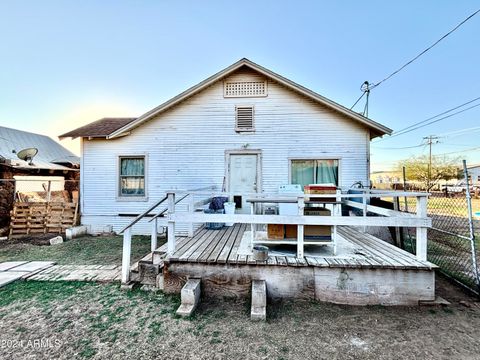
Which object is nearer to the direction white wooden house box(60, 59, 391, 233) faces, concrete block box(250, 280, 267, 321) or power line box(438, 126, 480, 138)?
the concrete block

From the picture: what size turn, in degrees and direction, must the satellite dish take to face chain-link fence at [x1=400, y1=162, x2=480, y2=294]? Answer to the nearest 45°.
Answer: approximately 90° to its left

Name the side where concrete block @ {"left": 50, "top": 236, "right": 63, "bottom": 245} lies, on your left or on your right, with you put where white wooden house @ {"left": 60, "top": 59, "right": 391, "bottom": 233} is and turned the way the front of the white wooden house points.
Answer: on your right

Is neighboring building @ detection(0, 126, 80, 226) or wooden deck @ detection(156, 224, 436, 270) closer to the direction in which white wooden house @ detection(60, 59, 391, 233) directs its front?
the wooden deck

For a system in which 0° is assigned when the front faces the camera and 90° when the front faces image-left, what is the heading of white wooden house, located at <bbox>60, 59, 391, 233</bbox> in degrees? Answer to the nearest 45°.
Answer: approximately 0°

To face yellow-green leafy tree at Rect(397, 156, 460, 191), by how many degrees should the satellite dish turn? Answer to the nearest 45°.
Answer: approximately 135° to its left

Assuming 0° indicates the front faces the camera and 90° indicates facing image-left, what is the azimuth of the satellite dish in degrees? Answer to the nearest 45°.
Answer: approximately 45°
